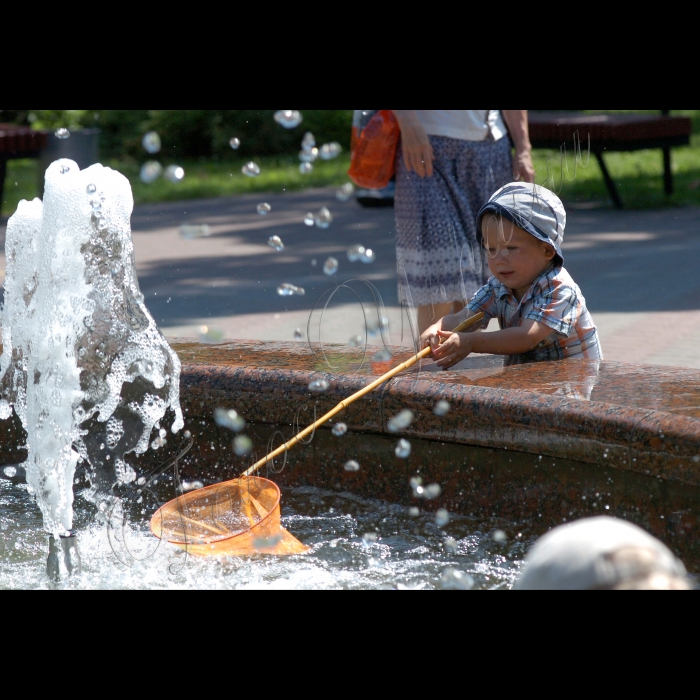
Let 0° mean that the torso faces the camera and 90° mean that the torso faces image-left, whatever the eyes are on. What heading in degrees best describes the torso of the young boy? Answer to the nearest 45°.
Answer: approximately 45°

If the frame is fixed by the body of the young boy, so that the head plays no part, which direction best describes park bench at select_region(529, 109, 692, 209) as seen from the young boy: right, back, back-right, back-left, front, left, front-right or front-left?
back-right

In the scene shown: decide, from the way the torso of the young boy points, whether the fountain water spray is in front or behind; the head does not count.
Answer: in front

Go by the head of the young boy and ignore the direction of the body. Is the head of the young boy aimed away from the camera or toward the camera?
toward the camera

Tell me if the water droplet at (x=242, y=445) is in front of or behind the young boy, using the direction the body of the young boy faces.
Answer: in front

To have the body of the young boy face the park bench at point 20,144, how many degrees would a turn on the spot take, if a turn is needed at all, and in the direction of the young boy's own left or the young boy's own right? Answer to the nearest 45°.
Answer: approximately 90° to the young boy's own right

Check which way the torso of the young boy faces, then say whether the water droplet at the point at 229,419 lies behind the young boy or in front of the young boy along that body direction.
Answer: in front
